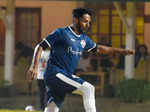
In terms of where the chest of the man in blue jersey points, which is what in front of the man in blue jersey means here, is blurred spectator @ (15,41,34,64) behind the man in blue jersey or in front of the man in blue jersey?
behind

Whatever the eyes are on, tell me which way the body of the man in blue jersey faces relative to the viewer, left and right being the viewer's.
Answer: facing the viewer and to the right of the viewer

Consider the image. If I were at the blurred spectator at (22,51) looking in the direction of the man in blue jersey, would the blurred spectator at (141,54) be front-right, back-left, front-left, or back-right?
front-left

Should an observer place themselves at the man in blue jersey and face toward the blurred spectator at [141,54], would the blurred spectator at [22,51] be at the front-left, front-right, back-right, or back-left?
front-left

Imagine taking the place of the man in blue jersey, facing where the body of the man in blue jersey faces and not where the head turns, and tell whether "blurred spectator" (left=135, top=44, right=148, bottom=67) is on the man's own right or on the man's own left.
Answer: on the man's own left

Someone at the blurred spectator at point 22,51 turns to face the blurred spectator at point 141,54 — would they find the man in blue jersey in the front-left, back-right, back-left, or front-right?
front-right
